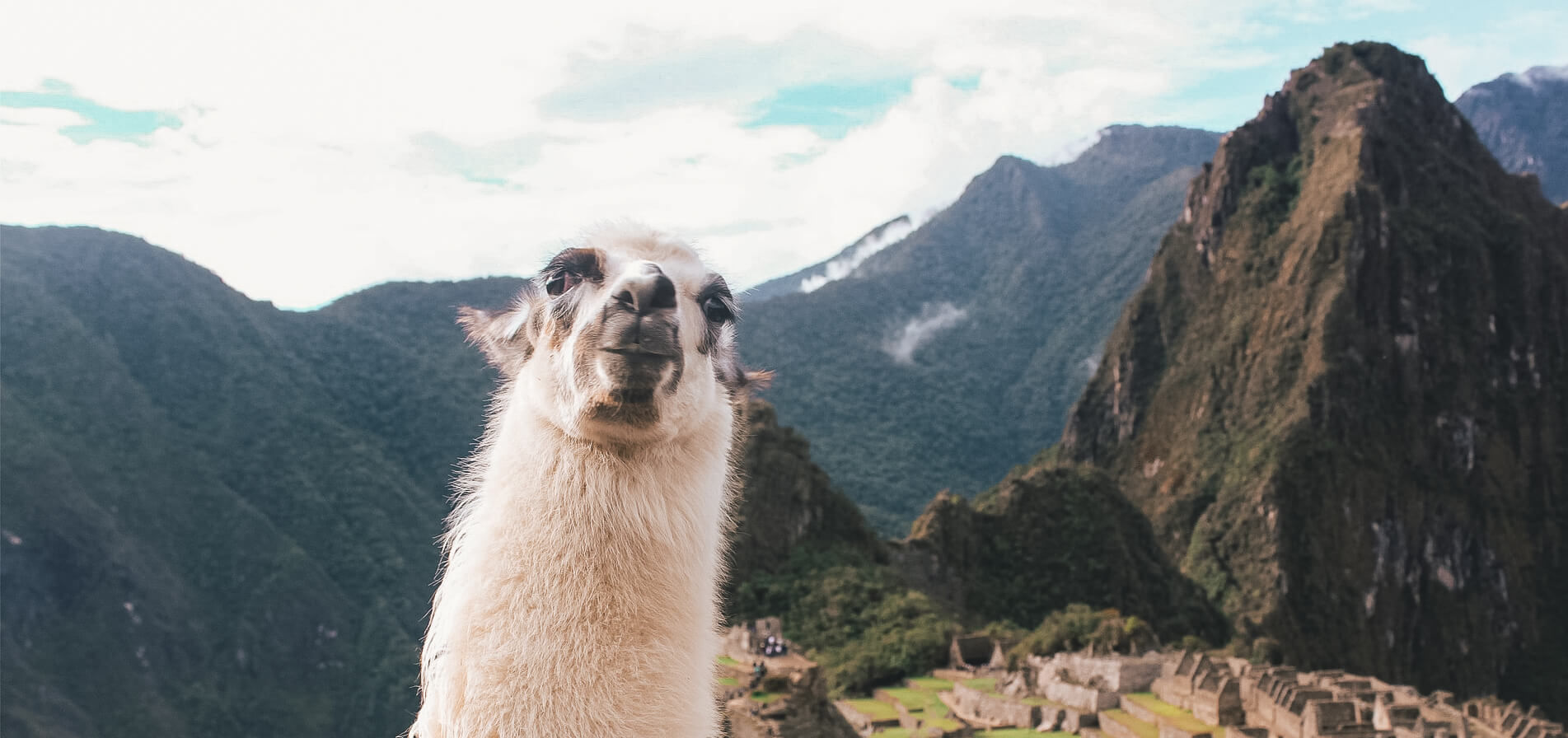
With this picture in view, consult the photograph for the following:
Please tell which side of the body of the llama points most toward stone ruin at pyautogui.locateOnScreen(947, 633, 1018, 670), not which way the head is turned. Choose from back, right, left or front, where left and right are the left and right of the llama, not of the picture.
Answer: back

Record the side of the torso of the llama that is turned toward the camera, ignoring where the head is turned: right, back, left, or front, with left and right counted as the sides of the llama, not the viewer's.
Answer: front

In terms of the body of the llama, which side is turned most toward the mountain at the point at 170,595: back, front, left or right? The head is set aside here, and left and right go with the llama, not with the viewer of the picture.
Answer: back

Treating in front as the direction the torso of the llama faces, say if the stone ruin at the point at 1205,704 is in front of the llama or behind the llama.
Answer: behind

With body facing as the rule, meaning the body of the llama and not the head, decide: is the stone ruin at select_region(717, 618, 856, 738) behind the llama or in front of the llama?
behind

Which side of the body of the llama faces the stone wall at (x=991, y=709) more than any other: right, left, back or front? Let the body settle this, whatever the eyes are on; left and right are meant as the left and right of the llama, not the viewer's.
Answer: back
